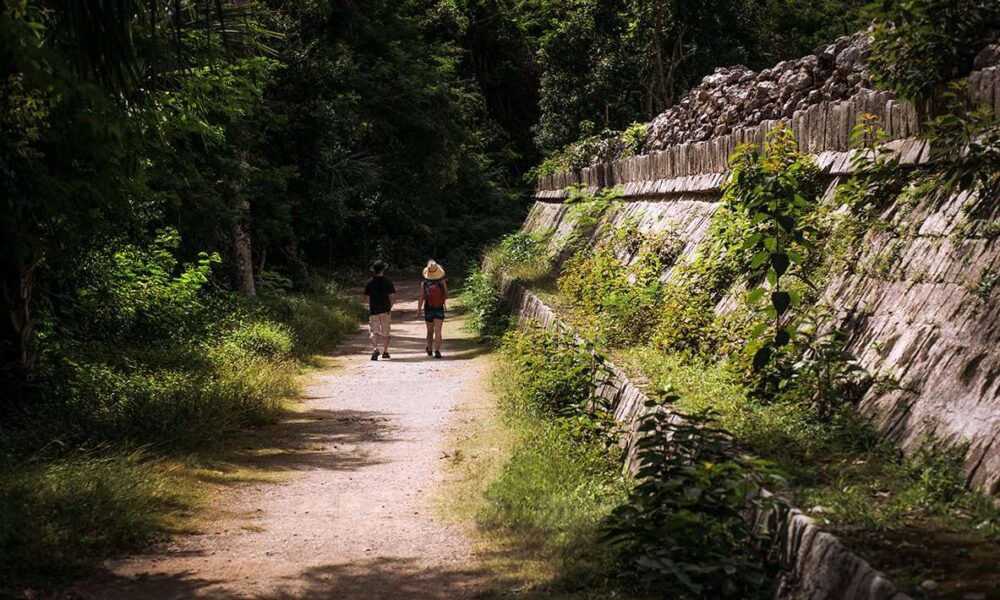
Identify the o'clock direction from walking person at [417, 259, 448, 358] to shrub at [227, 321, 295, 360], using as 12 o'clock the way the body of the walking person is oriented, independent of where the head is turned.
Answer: The shrub is roughly at 8 o'clock from the walking person.

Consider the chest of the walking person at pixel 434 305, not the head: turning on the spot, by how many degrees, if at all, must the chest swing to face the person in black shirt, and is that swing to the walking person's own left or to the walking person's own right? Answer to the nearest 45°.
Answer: approximately 90° to the walking person's own left

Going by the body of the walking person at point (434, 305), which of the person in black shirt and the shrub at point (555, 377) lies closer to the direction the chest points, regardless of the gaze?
the person in black shirt

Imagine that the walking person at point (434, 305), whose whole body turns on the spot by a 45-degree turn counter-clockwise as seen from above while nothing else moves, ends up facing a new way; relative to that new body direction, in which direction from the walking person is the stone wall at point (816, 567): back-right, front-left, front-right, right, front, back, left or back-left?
back-left

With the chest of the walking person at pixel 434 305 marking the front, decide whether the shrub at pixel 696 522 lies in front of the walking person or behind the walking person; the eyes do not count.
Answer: behind

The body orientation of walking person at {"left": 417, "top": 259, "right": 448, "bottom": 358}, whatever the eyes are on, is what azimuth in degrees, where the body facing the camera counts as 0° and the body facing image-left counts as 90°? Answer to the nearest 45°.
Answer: approximately 180°

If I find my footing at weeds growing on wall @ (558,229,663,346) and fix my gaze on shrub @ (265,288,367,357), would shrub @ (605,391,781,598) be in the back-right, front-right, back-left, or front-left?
back-left

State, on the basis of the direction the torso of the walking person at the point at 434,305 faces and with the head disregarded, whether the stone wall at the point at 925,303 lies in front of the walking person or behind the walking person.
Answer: behind

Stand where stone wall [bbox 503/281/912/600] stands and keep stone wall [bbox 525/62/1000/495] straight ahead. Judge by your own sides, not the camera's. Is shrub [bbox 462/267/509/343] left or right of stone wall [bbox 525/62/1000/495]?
left

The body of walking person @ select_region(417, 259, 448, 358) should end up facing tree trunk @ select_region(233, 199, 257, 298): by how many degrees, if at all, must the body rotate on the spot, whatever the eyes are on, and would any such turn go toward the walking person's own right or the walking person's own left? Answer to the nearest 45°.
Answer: approximately 45° to the walking person's own left
